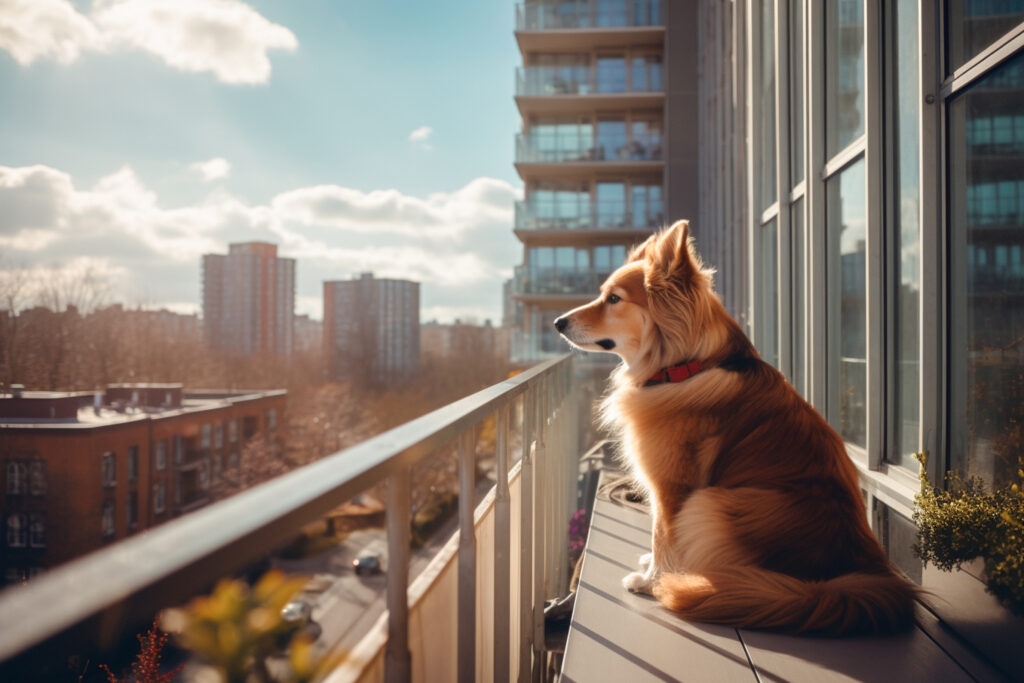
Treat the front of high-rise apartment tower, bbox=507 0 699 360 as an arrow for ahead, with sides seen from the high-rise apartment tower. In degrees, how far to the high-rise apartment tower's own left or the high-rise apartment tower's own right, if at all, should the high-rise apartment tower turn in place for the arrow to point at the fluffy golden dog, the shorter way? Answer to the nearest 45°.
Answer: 0° — it already faces it

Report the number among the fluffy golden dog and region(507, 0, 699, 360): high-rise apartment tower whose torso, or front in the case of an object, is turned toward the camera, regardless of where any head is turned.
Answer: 1

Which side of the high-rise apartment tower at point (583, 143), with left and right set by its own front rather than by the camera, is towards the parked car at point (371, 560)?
front

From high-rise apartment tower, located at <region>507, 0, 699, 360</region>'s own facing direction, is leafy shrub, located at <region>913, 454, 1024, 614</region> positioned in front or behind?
in front

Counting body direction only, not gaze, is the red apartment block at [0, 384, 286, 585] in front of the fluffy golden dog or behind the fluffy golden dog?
in front

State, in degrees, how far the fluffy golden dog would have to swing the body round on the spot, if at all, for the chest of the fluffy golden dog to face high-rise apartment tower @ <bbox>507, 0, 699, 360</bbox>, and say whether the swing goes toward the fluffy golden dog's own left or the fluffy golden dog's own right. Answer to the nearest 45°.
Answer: approximately 90° to the fluffy golden dog's own right

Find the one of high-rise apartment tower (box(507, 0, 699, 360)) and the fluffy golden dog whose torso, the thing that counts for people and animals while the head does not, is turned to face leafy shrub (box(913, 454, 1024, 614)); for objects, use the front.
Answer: the high-rise apartment tower

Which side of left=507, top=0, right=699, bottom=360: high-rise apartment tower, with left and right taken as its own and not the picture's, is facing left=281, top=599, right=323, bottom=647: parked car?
front
